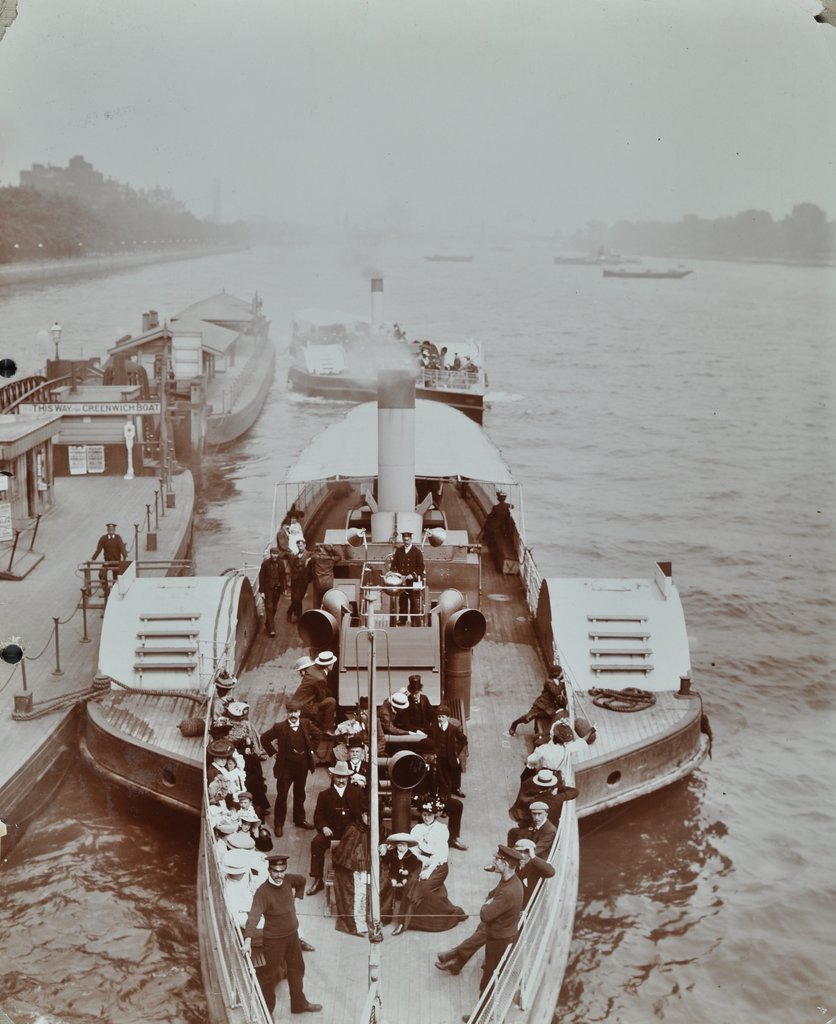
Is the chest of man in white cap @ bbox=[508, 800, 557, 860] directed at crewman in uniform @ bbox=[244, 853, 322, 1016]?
yes

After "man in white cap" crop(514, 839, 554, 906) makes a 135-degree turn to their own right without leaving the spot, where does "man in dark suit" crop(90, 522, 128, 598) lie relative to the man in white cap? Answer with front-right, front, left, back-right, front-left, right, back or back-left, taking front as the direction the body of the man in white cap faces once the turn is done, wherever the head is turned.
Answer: front-left

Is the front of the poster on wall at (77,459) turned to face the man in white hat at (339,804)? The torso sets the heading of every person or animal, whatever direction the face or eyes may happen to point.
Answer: yes

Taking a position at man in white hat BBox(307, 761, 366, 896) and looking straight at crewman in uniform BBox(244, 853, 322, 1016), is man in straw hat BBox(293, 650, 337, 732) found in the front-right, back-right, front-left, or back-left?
back-right

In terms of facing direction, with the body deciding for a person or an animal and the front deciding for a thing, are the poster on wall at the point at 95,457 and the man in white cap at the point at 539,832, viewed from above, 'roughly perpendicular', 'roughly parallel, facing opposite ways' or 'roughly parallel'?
roughly perpendicular

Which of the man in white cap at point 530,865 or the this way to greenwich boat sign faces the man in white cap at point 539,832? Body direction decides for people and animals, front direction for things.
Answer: the this way to greenwich boat sign

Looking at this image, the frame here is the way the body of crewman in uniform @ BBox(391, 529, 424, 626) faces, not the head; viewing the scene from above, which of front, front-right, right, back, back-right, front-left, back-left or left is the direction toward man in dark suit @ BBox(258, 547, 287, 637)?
back-right
